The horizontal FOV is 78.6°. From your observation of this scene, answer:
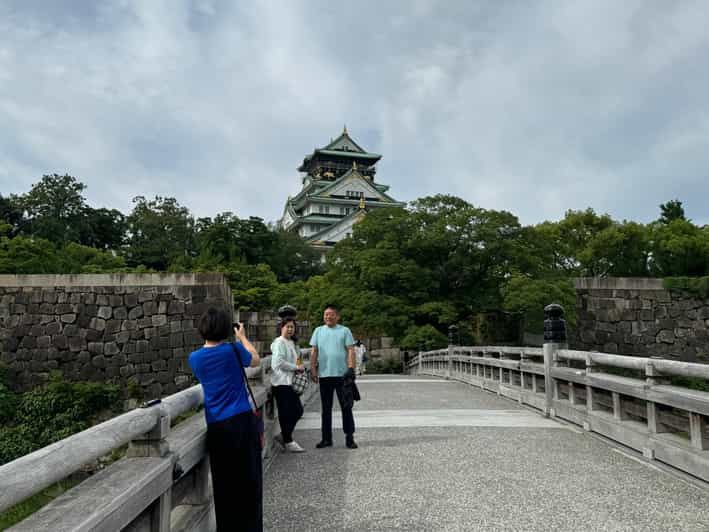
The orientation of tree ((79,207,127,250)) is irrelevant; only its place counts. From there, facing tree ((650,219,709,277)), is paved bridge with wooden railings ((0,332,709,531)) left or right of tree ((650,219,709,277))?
right

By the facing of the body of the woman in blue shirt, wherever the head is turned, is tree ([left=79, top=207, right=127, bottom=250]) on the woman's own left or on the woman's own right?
on the woman's own left

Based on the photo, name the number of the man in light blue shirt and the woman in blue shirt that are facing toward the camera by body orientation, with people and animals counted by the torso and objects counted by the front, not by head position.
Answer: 1

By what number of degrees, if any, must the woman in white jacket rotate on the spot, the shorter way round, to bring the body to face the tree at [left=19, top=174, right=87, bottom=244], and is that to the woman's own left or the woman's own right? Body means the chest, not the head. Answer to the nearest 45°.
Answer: approximately 180°

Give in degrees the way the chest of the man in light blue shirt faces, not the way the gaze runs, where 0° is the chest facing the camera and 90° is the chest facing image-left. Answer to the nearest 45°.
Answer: approximately 0°

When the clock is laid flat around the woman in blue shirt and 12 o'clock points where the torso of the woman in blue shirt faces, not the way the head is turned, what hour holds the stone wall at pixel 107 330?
The stone wall is roughly at 10 o'clock from the woman in blue shirt.

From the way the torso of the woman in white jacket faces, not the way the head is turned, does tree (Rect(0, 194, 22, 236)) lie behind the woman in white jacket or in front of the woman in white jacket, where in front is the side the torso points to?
behind

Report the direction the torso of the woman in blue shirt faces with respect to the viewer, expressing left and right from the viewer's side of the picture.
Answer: facing away from the viewer and to the right of the viewer
